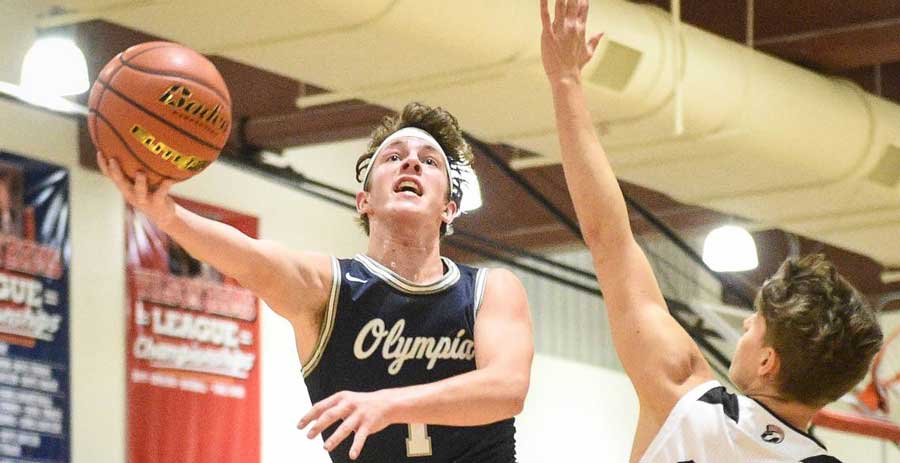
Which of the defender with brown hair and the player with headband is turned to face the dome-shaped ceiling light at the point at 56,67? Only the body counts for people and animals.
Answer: the defender with brown hair

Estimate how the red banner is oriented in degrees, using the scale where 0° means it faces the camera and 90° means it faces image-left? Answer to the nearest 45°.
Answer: approximately 0°

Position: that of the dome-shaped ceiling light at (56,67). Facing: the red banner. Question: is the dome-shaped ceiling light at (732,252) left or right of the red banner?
right

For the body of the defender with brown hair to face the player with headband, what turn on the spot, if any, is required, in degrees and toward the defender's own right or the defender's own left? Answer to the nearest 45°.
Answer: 0° — they already face them

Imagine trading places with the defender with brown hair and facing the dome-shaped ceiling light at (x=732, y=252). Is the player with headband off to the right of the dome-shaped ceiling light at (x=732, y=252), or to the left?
left

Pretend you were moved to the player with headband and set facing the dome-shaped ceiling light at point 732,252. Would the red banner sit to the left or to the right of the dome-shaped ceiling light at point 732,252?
left

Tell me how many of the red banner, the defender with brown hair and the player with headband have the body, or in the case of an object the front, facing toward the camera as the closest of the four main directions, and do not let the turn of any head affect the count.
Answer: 2

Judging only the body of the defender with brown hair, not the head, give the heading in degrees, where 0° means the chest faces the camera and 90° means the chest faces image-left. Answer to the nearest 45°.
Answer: approximately 135°
